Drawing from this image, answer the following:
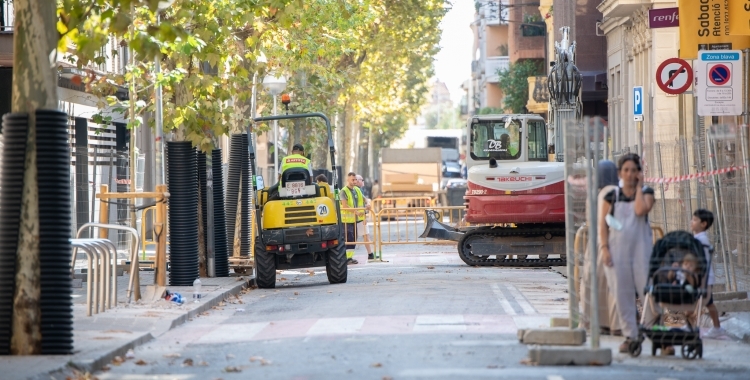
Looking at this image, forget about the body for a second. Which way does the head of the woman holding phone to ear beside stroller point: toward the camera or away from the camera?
toward the camera

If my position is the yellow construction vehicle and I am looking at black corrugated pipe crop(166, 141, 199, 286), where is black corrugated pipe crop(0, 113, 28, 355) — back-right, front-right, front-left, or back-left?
front-left

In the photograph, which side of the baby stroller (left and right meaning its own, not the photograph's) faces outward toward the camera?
front

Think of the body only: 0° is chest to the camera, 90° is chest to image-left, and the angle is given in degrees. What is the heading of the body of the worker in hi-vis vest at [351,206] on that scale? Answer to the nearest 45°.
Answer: approximately 315°

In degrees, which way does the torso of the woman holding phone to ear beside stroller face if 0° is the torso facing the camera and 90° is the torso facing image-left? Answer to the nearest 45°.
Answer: approximately 0°
